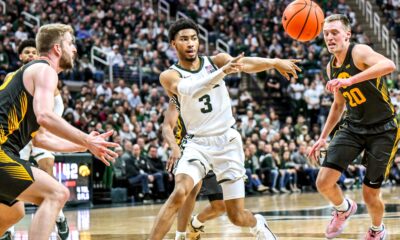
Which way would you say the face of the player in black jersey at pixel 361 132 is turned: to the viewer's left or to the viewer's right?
to the viewer's left

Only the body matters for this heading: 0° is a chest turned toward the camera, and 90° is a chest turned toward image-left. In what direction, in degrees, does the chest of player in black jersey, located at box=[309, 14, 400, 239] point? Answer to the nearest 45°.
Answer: approximately 45°

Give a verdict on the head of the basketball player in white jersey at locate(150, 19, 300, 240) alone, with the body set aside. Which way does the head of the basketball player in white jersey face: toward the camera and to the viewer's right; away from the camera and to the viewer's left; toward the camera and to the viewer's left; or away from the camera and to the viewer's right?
toward the camera and to the viewer's right
